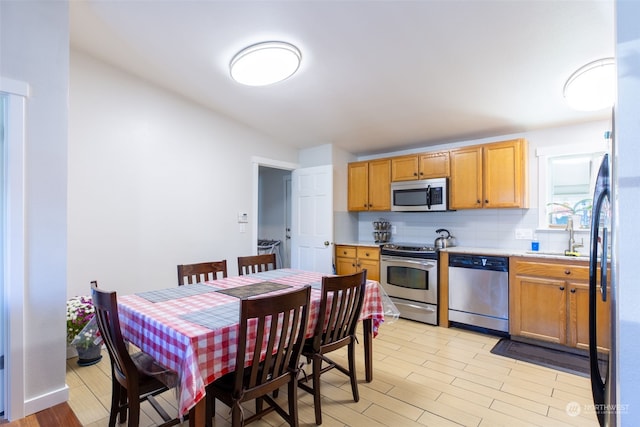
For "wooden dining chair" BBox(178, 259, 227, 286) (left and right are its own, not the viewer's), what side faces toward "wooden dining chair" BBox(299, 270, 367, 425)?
front

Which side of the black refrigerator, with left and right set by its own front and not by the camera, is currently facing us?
left

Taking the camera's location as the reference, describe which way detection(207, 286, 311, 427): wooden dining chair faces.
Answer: facing away from the viewer and to the left of the viewer

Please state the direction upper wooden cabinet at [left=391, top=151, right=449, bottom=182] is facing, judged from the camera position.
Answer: facing the viewer and to the left of the viewer

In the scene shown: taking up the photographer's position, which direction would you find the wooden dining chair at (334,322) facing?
facing away from the viewer and to the left of the viewer

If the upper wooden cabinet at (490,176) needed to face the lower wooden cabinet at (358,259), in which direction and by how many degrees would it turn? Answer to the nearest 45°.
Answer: approximately 45° to its right

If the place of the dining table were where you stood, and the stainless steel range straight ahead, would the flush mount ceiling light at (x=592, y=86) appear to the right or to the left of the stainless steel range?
right

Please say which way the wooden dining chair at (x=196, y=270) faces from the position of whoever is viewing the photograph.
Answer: facing the viewer and to the right of the viewer

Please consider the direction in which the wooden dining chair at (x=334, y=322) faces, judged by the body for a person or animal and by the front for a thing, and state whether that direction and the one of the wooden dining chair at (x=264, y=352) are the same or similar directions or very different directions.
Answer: same or similar directions

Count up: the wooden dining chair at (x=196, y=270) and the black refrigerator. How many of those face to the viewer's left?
1

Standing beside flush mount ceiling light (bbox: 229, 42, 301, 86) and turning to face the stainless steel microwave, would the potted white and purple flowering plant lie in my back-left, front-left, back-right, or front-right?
back-left

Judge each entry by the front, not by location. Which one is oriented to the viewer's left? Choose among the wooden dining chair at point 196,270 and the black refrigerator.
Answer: the black refrigerator
